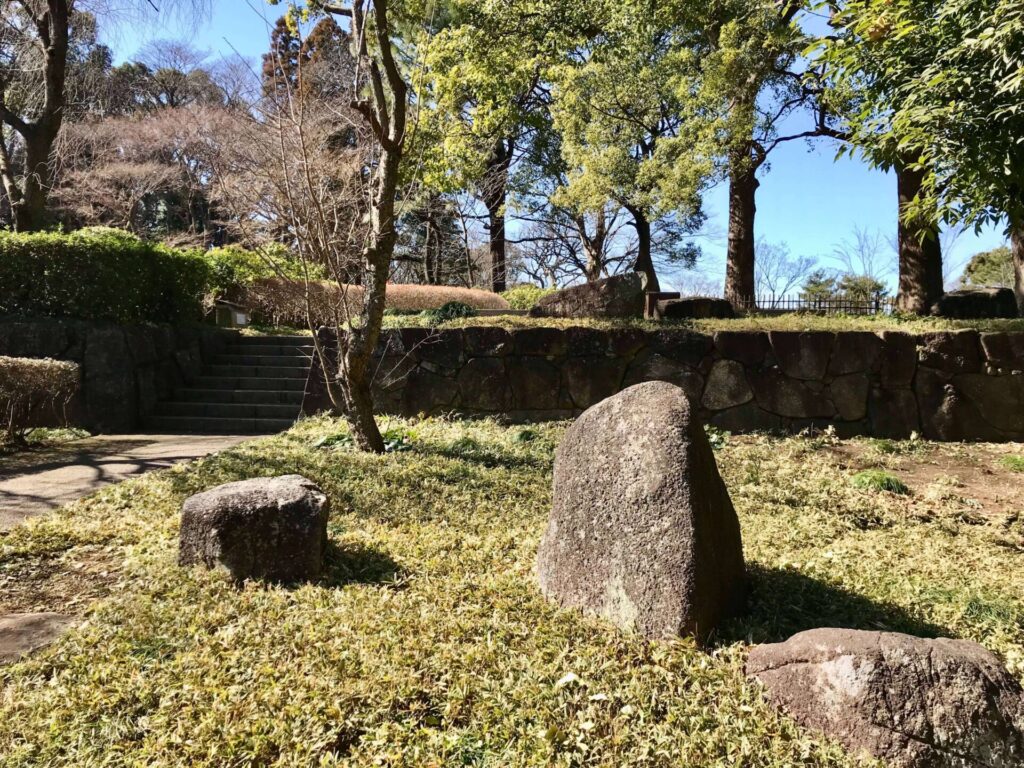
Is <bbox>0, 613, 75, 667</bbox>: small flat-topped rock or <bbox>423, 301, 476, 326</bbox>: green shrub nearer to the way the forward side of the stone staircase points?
the small flat-topped rock

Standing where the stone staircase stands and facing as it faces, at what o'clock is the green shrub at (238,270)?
The green shrub is roughly at 6 o'clock from the stone staircase.

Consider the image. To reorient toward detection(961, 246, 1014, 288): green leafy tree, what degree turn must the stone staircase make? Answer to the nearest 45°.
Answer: approximately 90° to its left

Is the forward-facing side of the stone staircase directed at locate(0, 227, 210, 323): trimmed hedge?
no

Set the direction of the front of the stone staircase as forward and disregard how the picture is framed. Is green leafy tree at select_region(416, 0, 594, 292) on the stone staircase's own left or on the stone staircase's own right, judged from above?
on the stone staircase's own left

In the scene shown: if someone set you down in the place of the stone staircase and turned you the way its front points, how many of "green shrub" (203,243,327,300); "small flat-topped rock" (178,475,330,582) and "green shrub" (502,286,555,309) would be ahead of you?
1

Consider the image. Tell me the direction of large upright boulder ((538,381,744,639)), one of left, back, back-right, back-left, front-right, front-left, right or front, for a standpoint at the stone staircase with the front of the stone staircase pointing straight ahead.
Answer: front

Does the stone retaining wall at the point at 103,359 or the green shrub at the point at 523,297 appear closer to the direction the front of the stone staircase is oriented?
the stone retaining wall

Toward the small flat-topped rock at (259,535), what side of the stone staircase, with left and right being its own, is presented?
front

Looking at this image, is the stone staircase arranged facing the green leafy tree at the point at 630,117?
no

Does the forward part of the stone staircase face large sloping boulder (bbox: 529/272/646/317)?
no

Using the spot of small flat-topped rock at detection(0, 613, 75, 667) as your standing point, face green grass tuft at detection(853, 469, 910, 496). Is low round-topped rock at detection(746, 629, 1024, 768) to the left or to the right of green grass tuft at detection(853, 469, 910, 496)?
right

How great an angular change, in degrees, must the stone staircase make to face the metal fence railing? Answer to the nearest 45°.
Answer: approximately 90° to its left

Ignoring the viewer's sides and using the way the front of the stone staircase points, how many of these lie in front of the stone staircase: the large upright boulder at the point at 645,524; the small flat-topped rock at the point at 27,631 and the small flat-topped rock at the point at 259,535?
3

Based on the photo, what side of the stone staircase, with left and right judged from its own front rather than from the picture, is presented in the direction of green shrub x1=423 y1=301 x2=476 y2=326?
left

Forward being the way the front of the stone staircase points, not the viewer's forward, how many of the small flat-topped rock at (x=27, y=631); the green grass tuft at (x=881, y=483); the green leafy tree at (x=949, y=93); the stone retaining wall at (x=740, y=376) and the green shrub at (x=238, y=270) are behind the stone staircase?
1

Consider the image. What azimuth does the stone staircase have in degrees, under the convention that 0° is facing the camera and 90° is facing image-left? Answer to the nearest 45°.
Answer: approximately 0°

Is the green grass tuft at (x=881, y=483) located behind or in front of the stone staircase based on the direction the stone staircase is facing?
in front
